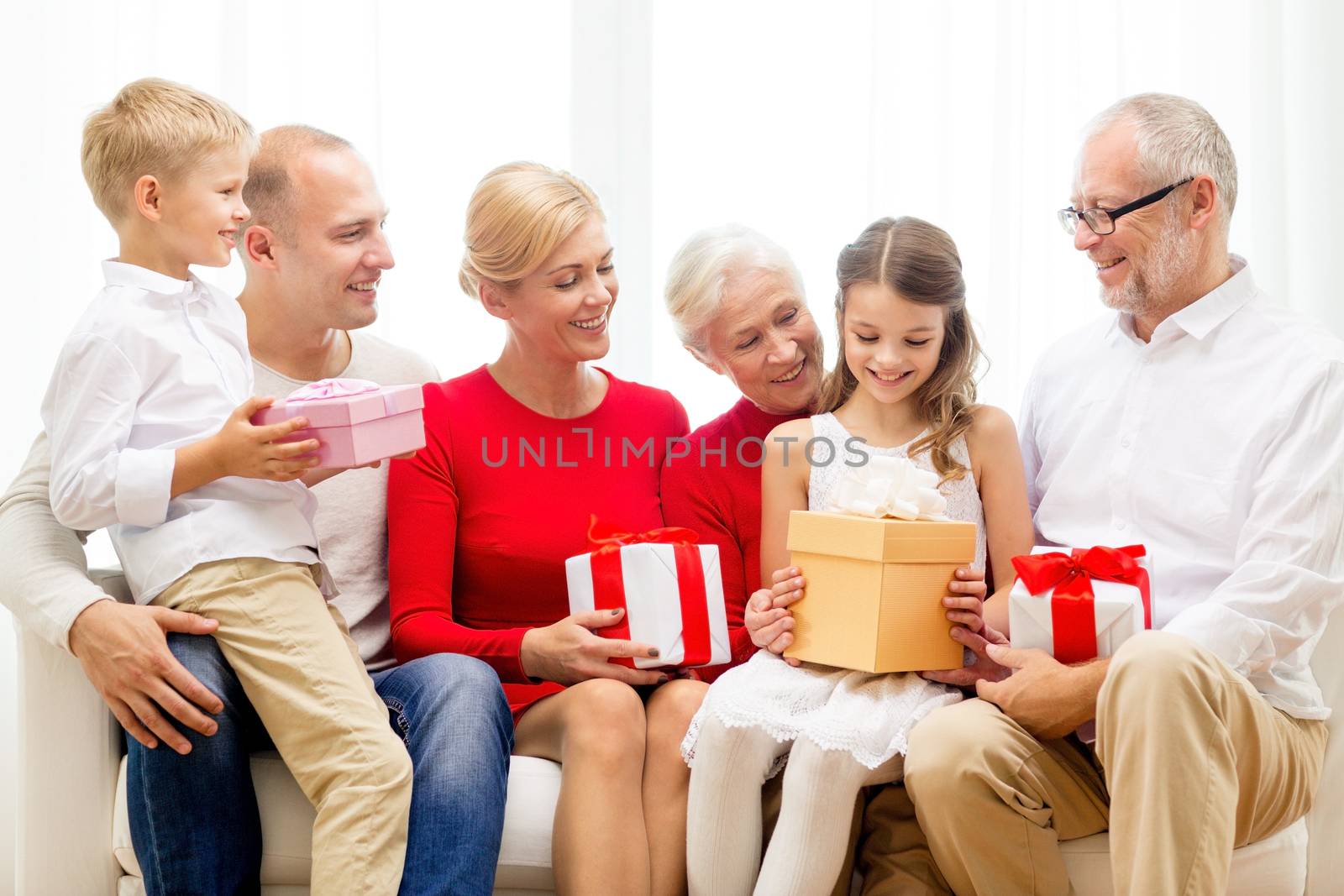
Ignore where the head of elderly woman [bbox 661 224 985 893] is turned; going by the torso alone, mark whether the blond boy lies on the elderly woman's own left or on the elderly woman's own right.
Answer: on the elderly woman's own right

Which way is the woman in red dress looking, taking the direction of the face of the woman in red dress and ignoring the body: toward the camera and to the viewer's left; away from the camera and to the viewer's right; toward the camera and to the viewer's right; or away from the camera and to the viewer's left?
toward the camera and to the viewer's right

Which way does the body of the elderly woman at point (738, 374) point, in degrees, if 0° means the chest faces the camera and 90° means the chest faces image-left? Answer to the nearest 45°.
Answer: approximately 315°

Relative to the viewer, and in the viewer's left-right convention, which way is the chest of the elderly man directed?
facing the viewer and to the left of the viewer

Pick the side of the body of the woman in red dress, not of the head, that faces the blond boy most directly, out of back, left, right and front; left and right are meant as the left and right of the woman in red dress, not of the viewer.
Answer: right

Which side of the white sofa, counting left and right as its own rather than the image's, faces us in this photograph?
front

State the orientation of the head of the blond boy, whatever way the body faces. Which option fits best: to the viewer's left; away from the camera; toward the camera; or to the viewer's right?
to the viewer's right

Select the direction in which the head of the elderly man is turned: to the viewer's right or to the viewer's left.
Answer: to the viewer's left
